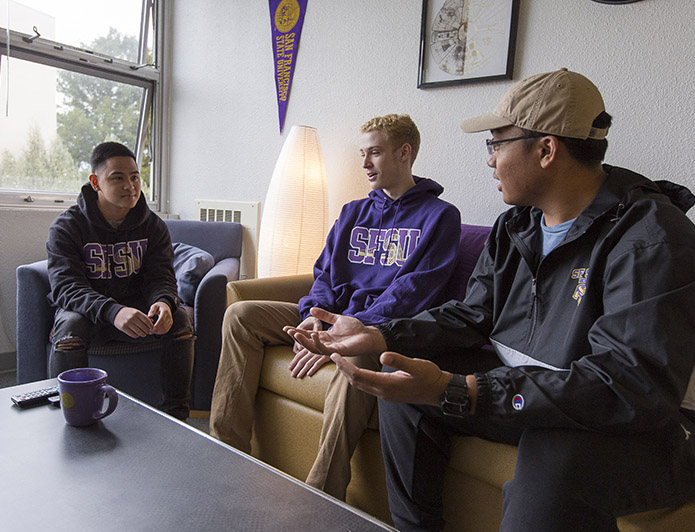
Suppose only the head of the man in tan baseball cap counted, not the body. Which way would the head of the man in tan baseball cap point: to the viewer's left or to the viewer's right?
to the viewer's left

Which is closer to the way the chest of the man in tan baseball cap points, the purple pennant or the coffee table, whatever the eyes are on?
the coffee table

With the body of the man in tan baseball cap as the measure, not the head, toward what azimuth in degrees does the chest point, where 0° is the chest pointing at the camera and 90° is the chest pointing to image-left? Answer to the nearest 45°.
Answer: approximately 45°

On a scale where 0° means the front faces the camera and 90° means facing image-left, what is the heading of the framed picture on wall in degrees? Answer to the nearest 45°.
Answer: approximately 45°

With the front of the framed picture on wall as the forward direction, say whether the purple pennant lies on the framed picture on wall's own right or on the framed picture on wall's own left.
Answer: on the framed picture on wall's own right
